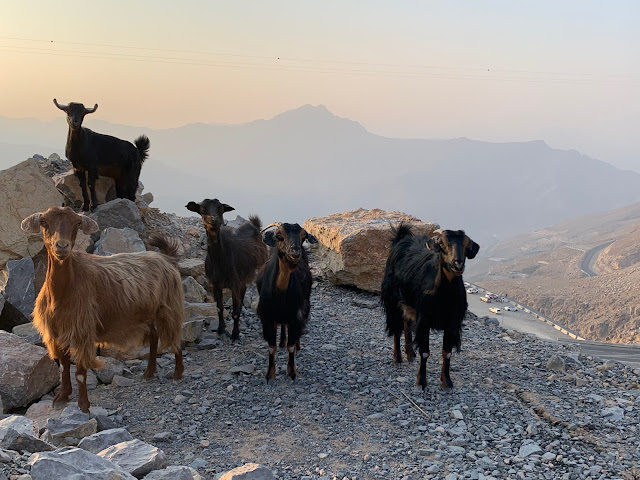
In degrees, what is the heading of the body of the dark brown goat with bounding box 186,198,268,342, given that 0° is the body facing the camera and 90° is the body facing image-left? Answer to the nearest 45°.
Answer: approximately 45°

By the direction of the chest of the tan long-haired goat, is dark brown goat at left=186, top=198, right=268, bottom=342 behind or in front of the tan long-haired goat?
behind

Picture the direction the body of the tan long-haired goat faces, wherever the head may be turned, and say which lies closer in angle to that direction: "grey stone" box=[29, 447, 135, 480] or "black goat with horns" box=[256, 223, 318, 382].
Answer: the grey stone

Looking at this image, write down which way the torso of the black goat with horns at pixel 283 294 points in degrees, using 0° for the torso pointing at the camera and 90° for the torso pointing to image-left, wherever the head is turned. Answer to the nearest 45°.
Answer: approximately 0°

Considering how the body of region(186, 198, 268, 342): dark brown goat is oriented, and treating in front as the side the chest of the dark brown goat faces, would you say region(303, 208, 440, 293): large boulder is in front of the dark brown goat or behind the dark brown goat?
behind

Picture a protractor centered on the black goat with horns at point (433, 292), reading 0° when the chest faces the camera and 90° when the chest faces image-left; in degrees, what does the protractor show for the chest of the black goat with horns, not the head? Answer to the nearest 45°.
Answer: approximately 315°

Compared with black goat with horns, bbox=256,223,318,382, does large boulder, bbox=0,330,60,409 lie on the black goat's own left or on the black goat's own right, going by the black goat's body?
on the black goat's own right

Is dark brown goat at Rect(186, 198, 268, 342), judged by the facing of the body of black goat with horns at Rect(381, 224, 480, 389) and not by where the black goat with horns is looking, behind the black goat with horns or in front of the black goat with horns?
behind
